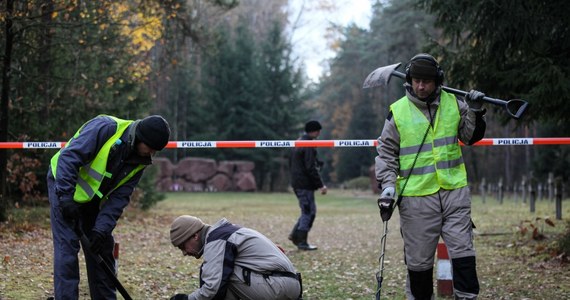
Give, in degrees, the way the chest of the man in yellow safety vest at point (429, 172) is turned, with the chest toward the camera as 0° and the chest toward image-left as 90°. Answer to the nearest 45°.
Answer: approximately 0°

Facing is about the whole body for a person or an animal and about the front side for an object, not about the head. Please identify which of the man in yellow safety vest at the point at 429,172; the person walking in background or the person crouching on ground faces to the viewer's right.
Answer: the person walking in background

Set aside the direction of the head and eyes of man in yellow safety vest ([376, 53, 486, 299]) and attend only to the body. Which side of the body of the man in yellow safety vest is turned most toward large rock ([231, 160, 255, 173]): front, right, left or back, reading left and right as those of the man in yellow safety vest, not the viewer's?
back

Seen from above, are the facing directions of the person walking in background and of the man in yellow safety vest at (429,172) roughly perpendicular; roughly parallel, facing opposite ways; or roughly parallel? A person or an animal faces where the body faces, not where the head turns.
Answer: roughly perpendicular

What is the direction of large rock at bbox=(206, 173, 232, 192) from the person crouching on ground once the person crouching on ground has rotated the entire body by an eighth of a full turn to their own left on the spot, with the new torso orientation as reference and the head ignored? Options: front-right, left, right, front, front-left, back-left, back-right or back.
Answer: back-right

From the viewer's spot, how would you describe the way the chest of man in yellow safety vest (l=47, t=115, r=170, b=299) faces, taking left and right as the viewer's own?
facing the viewer and to the right of the viewer

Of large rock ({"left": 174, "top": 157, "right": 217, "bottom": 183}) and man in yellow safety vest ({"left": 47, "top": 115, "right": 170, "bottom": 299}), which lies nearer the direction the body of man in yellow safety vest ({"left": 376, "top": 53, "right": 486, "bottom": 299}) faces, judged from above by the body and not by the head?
the man in yellow safety vest

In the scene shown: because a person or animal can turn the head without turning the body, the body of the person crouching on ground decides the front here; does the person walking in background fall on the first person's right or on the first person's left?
on the first person's right

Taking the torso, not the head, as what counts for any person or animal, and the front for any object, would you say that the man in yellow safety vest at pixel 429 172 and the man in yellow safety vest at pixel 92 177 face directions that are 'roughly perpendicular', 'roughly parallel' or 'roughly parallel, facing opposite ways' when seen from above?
roughly perpendicular

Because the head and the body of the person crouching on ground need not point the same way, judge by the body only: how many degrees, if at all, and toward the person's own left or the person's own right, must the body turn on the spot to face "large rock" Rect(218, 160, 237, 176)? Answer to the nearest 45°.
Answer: approximately 90° to the person's own right

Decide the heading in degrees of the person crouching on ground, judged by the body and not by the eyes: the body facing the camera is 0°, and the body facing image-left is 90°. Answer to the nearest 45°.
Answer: approximately 90°

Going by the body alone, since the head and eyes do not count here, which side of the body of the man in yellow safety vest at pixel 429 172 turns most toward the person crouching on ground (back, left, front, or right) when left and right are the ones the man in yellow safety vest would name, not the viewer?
right
